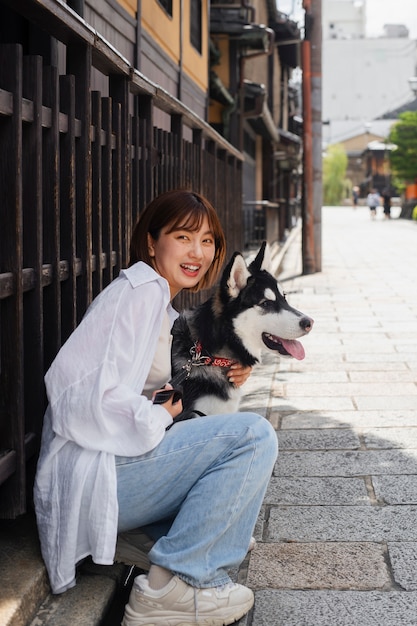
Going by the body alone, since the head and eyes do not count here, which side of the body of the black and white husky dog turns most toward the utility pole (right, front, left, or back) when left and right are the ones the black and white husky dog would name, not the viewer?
left

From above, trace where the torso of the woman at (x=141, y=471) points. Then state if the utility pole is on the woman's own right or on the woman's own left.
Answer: on the woman's own left

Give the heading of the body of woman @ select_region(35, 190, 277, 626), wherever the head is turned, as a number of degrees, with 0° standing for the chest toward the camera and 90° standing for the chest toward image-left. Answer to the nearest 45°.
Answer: approximately 270°
